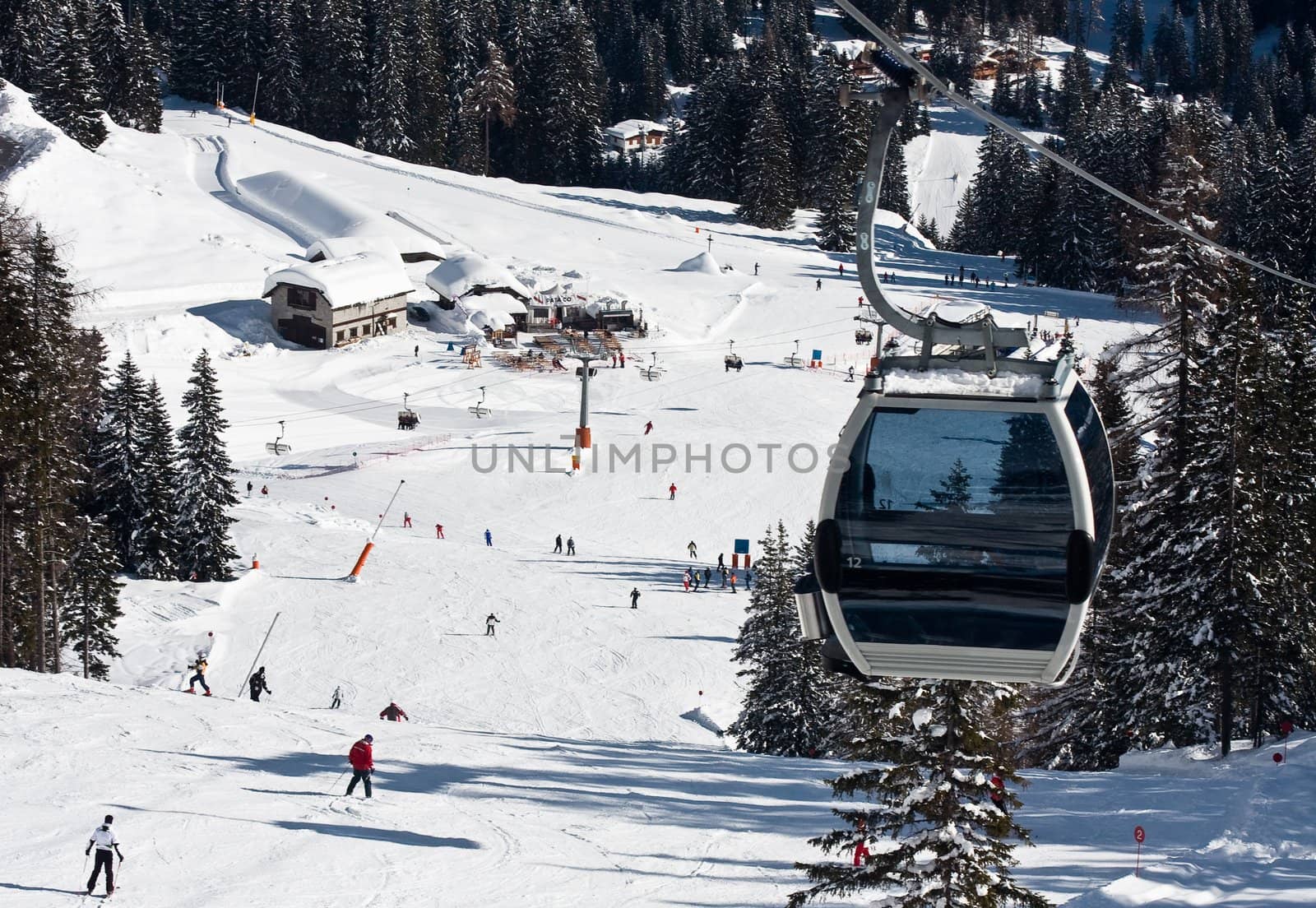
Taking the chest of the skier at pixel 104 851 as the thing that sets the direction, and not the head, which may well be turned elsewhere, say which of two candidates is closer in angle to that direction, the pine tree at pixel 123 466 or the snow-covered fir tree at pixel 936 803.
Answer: the pine tree

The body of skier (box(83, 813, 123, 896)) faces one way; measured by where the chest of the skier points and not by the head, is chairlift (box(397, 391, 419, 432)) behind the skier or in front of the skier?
in front

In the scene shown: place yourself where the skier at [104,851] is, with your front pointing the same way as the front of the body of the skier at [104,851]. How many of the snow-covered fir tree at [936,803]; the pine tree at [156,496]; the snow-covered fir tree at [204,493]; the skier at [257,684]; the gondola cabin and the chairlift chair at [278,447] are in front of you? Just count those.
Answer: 4

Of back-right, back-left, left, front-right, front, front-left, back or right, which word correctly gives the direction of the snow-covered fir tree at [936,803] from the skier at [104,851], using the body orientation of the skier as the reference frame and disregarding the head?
back-right

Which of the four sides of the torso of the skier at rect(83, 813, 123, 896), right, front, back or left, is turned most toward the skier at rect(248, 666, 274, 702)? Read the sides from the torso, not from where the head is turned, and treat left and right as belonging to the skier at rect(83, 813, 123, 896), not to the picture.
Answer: front

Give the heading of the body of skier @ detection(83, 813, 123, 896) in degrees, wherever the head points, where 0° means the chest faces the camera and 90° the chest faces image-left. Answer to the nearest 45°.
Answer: approximately 180°

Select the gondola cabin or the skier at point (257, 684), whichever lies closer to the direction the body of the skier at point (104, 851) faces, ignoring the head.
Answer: the skier

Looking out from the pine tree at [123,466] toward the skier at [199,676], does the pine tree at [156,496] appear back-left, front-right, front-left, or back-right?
front-left

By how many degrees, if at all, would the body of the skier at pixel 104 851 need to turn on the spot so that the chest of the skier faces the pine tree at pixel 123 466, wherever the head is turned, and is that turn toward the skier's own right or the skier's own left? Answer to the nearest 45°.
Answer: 0° — they already face it

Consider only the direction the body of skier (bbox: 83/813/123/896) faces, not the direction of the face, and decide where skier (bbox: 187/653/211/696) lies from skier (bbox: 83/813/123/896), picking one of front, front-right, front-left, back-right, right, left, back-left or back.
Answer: front

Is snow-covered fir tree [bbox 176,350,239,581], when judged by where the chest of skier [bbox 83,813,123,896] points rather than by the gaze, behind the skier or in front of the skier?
in front
